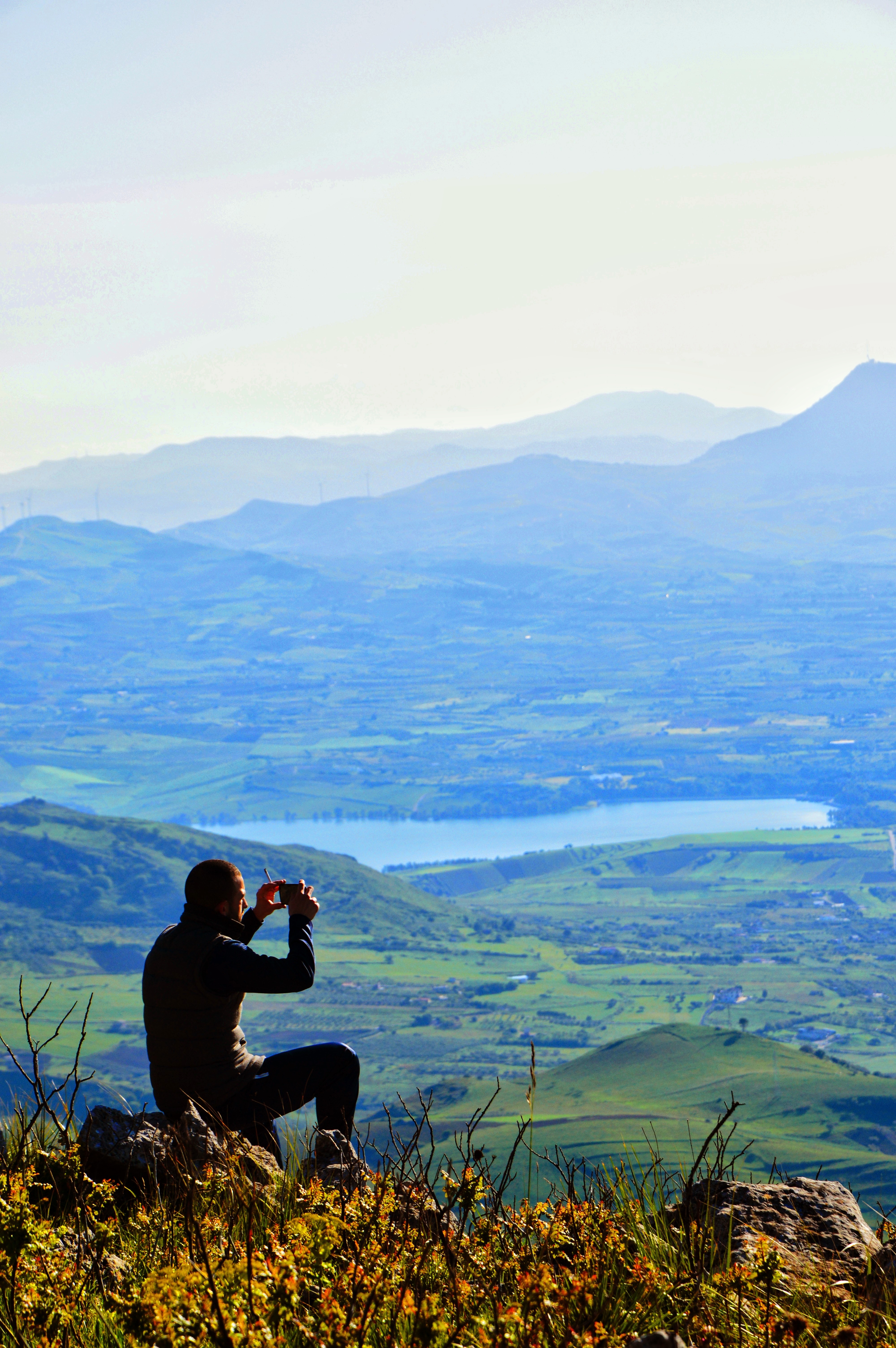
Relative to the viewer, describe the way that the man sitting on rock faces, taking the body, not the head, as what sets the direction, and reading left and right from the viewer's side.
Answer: facing away from the viewer and to the right of the viewer

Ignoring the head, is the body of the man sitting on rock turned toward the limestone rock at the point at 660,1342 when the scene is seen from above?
no

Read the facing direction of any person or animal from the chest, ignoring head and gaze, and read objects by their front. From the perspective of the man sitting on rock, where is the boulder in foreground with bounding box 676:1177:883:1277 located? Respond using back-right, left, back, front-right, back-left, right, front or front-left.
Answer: right

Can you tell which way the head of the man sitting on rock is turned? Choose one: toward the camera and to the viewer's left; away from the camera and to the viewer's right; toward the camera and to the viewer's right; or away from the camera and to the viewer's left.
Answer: away from the camera and to the viewer's right
